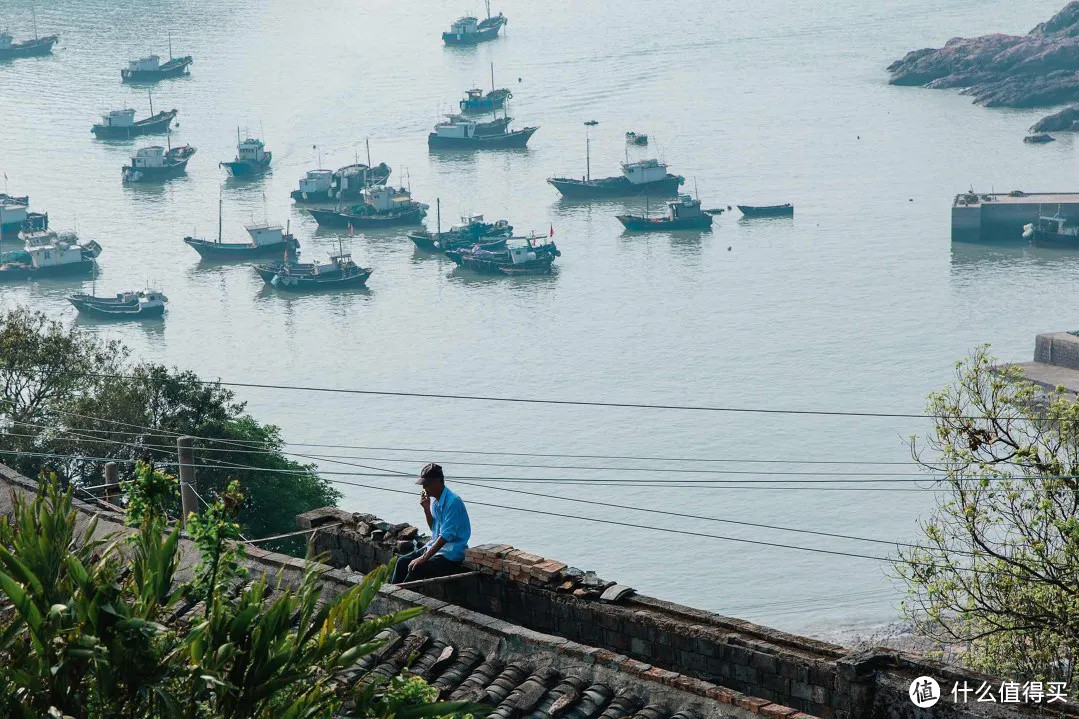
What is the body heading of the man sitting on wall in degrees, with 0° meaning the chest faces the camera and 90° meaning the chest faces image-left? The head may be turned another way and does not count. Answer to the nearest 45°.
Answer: approximately 90°

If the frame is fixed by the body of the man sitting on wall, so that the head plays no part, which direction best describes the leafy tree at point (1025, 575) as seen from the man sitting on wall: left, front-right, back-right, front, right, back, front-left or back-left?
back-right

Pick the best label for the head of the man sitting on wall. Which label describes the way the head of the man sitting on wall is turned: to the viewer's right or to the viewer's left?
to the viewer's left
